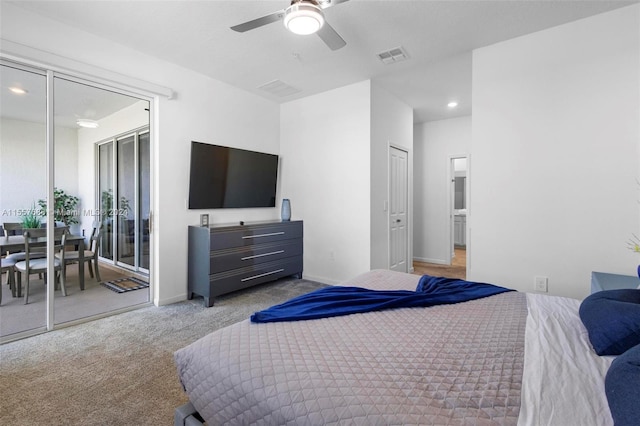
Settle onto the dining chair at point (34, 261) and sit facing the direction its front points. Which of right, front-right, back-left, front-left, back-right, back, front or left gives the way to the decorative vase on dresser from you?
back-right

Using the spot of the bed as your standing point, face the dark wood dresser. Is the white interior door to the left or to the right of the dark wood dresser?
right

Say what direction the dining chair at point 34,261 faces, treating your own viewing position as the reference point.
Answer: facing away from the viewer and to the left of the viewer

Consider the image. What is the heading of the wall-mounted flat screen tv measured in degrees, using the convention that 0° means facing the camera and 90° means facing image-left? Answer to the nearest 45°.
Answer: approximately 315°

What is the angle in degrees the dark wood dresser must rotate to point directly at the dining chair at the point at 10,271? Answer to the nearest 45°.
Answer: approximately 135° to its right

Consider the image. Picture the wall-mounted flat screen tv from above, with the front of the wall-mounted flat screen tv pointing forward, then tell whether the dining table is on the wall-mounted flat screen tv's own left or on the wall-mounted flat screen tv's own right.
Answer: on the wall-mounted flat screen tv's own right

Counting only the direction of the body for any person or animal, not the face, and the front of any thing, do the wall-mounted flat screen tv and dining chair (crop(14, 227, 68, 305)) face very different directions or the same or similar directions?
very different directions

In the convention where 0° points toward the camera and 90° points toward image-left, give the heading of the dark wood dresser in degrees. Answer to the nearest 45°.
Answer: approximately 315°
